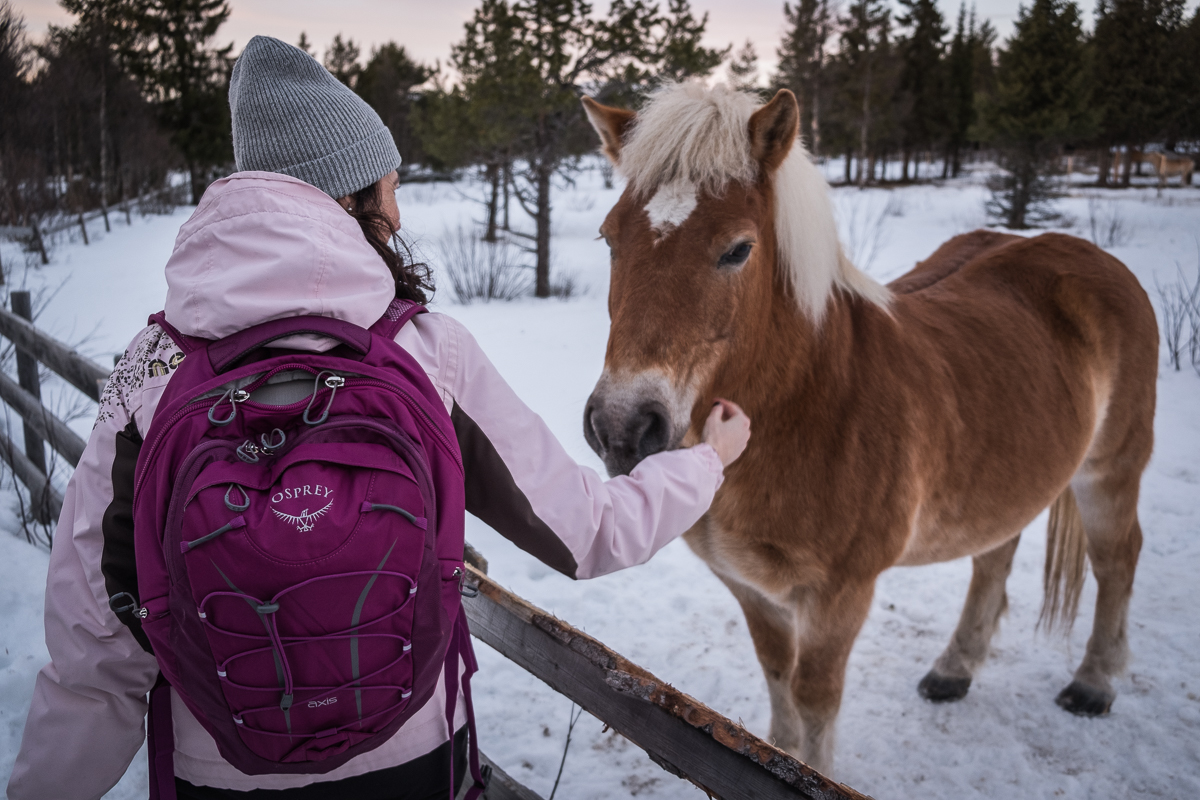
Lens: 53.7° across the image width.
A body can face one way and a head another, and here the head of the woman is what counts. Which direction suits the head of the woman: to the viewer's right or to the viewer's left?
to the viewer's right

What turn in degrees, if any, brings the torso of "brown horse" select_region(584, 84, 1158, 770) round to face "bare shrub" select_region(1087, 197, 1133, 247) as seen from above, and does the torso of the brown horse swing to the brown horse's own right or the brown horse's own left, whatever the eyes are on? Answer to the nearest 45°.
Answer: approximately 135° to the brown horse's own right

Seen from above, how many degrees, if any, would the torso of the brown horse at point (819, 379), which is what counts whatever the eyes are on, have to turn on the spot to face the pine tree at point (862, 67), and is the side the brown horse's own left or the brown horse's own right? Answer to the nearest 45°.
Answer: approximately 135° to the brown horse's own right

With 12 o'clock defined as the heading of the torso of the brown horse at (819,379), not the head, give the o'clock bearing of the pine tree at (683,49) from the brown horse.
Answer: The pine tree is roughly at 4 o'clock from the brown horse.

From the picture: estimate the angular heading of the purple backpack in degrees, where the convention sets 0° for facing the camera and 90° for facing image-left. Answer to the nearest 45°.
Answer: approximately 0°

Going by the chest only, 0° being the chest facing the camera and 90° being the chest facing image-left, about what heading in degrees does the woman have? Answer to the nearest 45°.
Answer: approximately 180°

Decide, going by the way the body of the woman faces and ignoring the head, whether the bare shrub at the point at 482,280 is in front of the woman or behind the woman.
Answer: in front
